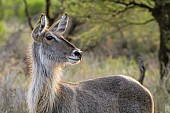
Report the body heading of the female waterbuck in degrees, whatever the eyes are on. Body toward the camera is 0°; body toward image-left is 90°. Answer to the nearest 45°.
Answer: approximately 90°

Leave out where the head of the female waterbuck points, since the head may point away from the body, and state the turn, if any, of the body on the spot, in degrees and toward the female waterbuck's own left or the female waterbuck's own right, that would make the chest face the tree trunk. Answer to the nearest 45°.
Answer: approximately 135° to the female waterbuck's own right
